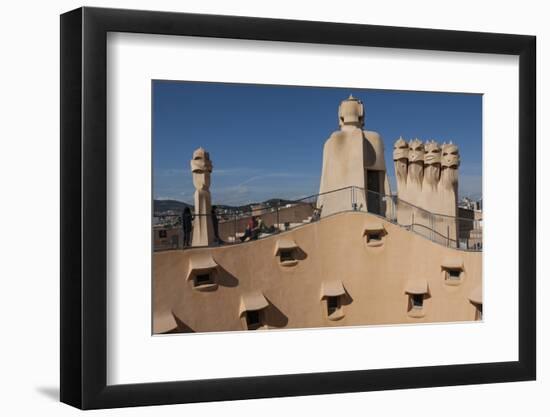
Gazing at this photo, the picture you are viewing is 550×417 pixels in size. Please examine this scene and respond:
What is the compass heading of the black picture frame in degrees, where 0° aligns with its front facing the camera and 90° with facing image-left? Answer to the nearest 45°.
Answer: approximately 315°
